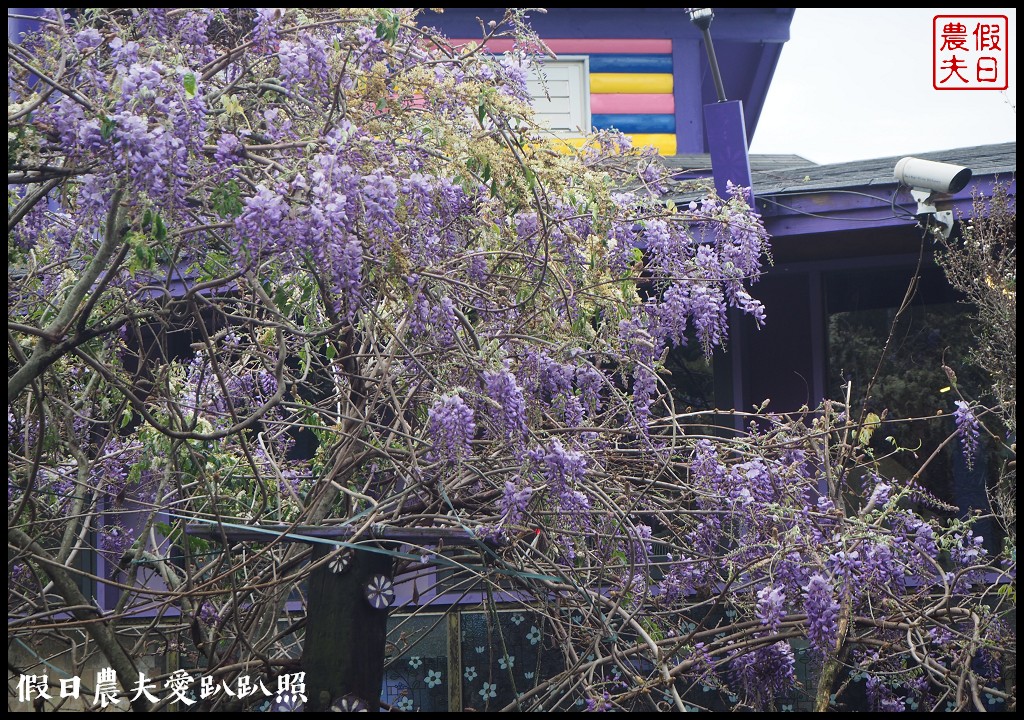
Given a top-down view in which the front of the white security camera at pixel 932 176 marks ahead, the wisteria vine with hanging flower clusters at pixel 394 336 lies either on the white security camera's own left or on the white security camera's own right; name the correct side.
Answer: on the white security camera's own right
